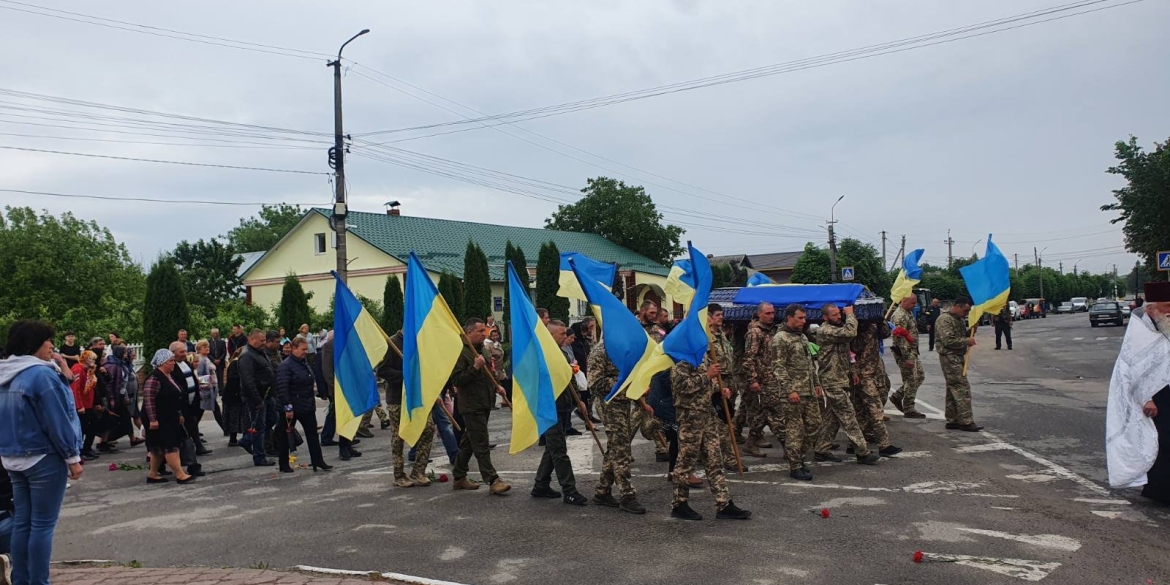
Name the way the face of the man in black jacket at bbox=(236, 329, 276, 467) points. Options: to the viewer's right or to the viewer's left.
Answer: to the viewer's right

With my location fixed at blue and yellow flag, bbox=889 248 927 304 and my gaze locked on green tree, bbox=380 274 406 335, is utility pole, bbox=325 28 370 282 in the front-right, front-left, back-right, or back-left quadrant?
front-left

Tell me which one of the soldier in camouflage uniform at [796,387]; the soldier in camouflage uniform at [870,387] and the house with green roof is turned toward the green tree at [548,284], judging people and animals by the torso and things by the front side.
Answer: the house with green roof

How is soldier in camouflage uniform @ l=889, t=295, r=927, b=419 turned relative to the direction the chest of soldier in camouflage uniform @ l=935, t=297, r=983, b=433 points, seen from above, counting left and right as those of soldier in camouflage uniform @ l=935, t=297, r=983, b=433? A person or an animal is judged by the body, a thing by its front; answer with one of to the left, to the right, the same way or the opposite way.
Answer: the same way

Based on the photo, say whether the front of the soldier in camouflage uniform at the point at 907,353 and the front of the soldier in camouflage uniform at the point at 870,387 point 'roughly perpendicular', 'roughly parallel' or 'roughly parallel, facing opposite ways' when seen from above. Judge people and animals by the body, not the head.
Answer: roughly parallel

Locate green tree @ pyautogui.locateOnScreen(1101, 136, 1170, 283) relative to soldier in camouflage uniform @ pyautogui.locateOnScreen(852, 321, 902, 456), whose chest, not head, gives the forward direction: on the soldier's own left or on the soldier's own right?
on the soldier's own left

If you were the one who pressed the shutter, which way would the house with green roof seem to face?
facing the viewer and to the right of the viewer
